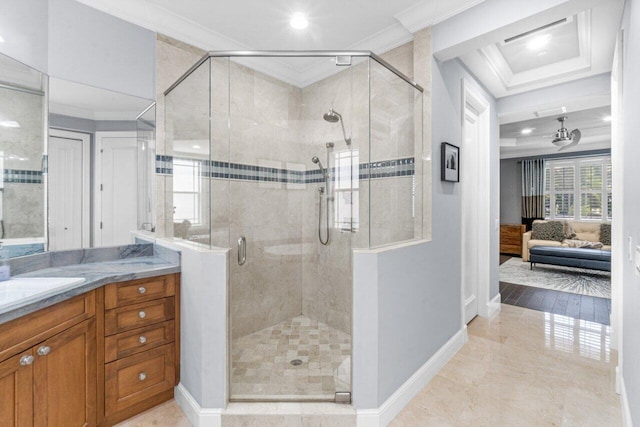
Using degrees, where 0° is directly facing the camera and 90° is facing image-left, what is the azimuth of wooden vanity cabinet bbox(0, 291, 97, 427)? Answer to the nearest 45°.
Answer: approximately 315°

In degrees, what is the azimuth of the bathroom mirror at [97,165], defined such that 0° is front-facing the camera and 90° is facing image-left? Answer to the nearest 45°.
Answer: approximately 315°

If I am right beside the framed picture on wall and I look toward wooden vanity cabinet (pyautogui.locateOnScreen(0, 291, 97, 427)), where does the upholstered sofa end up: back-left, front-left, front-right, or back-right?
back-right

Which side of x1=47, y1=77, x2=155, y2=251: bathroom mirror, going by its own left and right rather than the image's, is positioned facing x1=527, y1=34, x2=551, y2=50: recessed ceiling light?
left

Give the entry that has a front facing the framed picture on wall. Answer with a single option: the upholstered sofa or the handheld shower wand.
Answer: the upholstered sofa

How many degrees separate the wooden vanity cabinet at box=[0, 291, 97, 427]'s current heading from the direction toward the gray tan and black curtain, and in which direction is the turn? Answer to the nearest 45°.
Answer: approximately 45° to its left

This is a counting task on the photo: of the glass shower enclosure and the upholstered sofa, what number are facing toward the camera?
2

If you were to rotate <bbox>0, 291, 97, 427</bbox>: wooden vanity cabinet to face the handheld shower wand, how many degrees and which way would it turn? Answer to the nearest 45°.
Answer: approximately 45° to its left

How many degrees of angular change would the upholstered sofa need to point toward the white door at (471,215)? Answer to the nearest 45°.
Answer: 0° — it already faces it

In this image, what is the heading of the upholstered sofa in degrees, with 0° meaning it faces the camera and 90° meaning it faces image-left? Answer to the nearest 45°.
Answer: approximately 0°
